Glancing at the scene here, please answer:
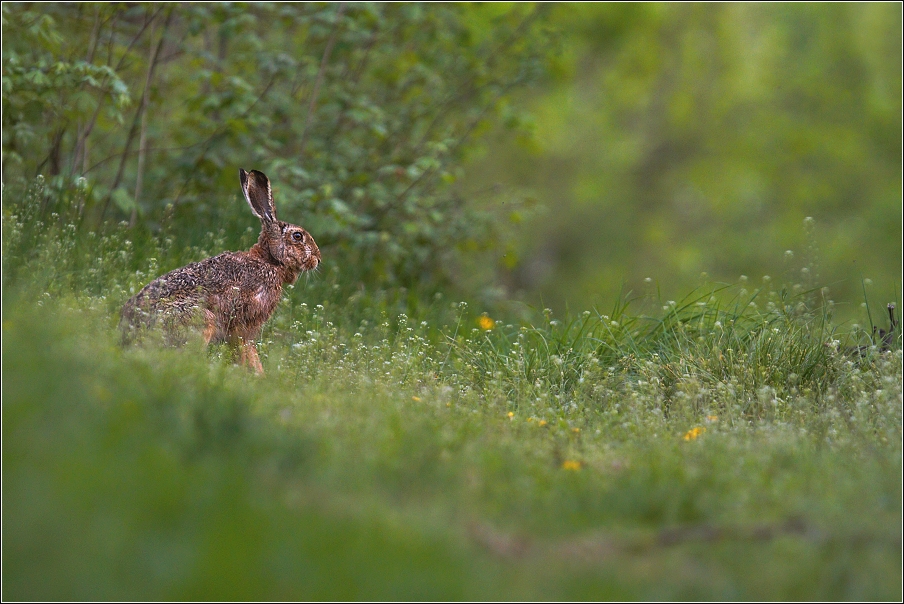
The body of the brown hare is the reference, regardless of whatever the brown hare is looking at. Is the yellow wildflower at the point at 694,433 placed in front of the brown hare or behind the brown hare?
in front

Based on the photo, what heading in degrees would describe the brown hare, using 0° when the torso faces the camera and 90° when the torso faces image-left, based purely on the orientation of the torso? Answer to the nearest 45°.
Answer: approximately 270°

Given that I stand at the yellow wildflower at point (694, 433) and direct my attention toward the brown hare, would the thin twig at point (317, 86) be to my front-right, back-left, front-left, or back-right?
front-right

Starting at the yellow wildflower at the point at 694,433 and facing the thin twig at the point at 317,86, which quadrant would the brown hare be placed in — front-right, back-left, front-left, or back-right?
front-left
